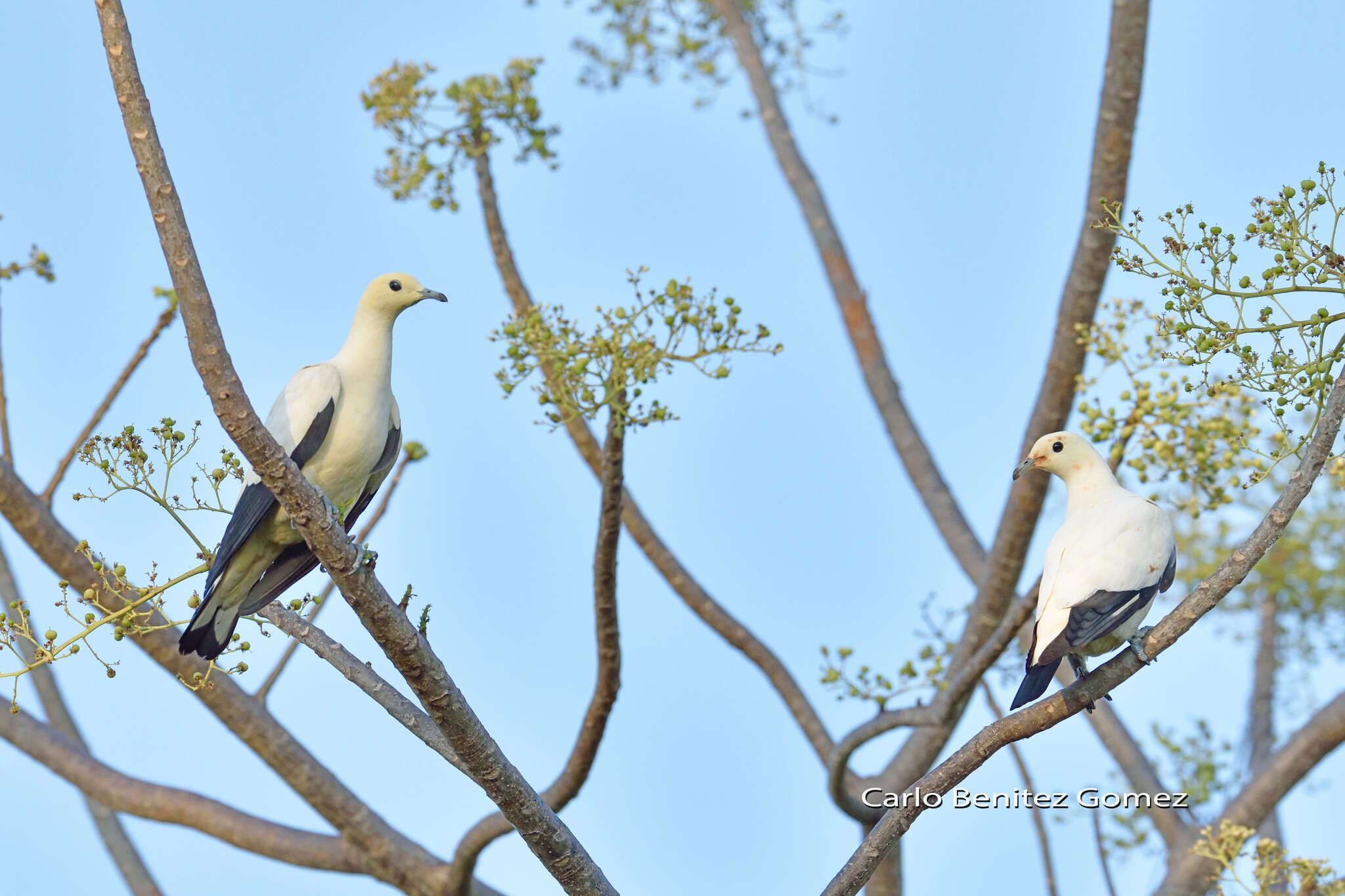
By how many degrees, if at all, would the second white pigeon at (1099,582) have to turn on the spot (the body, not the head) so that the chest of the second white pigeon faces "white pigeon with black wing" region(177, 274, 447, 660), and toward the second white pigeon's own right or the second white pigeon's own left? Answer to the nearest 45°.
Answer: approximately 135° to the second white pigeon's own left

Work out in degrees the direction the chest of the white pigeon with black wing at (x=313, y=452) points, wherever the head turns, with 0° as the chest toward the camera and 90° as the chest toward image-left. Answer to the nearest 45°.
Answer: approximately 315°

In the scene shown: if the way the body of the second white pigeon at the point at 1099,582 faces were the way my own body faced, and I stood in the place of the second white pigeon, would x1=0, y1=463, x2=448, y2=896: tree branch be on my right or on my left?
on my left

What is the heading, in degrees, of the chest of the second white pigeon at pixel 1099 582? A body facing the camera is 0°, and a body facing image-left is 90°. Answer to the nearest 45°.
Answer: approximately 225°
